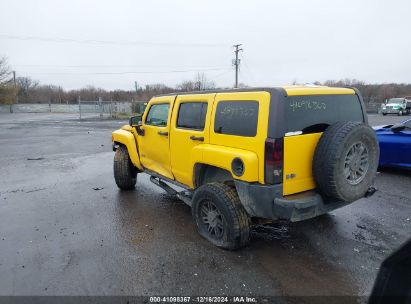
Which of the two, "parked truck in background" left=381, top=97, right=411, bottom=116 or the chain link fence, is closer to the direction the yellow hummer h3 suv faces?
the chain link fence

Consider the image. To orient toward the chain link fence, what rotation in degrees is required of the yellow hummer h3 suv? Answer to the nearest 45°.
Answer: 0° — it already faces it

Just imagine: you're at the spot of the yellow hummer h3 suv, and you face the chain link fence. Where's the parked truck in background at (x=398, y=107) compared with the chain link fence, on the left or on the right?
right

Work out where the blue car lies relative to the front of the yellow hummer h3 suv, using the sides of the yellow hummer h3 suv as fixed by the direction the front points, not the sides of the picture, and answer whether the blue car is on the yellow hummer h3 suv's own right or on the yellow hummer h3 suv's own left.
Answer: on the yellow hummer h3 suv's own right

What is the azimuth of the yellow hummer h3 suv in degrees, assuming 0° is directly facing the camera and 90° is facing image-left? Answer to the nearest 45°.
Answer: approximately 135°
